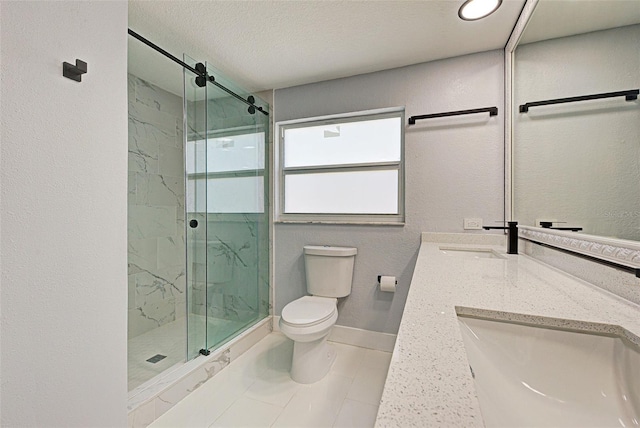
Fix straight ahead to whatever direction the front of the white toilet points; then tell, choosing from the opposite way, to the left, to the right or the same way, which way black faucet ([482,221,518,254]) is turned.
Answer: to the right

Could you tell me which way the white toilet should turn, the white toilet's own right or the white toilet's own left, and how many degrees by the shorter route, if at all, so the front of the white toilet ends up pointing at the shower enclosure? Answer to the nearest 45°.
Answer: approximately 45° to the white toilet's own right

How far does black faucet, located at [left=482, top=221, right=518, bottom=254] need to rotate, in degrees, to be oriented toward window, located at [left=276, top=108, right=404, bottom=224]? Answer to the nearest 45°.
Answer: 0° — it already faces it

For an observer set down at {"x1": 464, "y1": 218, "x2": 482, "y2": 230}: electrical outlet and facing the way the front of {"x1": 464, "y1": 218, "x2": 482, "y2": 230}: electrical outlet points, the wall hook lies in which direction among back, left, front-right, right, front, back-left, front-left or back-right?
front-right

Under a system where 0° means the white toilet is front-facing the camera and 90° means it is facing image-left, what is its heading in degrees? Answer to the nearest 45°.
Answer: approximately 45°

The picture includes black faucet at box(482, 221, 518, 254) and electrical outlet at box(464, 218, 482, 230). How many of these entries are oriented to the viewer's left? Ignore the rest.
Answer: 1

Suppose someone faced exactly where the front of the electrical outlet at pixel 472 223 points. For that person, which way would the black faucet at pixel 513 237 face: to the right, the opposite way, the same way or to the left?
to the right

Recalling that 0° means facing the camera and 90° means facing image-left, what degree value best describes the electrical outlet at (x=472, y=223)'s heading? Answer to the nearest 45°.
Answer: approximately 0°

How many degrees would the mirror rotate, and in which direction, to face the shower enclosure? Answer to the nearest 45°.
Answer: approximately 45° to its right

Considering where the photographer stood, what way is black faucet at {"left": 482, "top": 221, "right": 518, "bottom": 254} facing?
facing to the left of the viewer

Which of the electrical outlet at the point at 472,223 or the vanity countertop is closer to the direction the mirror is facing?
the vanity countertop
